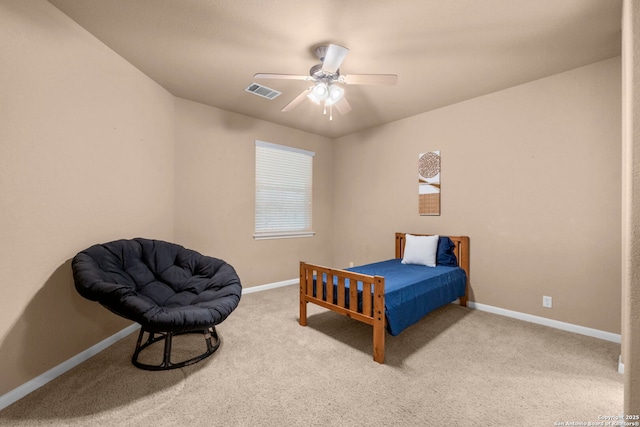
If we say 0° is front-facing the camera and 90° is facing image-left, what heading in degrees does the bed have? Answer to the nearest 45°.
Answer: approximately 45°

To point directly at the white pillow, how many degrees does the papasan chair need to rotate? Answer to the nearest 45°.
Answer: approximately 45° to its left

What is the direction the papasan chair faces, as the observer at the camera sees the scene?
facing the viewer and to the right of the viewer

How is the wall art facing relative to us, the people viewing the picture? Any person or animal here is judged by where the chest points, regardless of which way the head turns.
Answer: facing the viewer and to the left of the viewer

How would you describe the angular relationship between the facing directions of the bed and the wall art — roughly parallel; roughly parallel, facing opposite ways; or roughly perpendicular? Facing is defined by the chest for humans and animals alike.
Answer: roughly parallel

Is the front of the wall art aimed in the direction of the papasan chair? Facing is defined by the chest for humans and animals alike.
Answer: yes

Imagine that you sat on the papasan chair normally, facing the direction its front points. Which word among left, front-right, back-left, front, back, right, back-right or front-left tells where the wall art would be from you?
front-left

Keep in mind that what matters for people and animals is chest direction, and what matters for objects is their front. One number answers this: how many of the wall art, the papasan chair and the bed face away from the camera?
0

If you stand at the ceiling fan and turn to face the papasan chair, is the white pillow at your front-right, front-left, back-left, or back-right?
back-right

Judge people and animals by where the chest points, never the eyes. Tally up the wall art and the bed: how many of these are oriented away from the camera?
0

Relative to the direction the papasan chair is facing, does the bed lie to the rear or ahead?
ahead

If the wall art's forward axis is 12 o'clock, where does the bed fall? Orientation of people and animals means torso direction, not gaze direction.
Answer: The bed is roughly at 11 o'clock from the wall art.

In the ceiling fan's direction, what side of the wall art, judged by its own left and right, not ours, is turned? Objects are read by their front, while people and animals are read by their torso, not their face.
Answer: front
